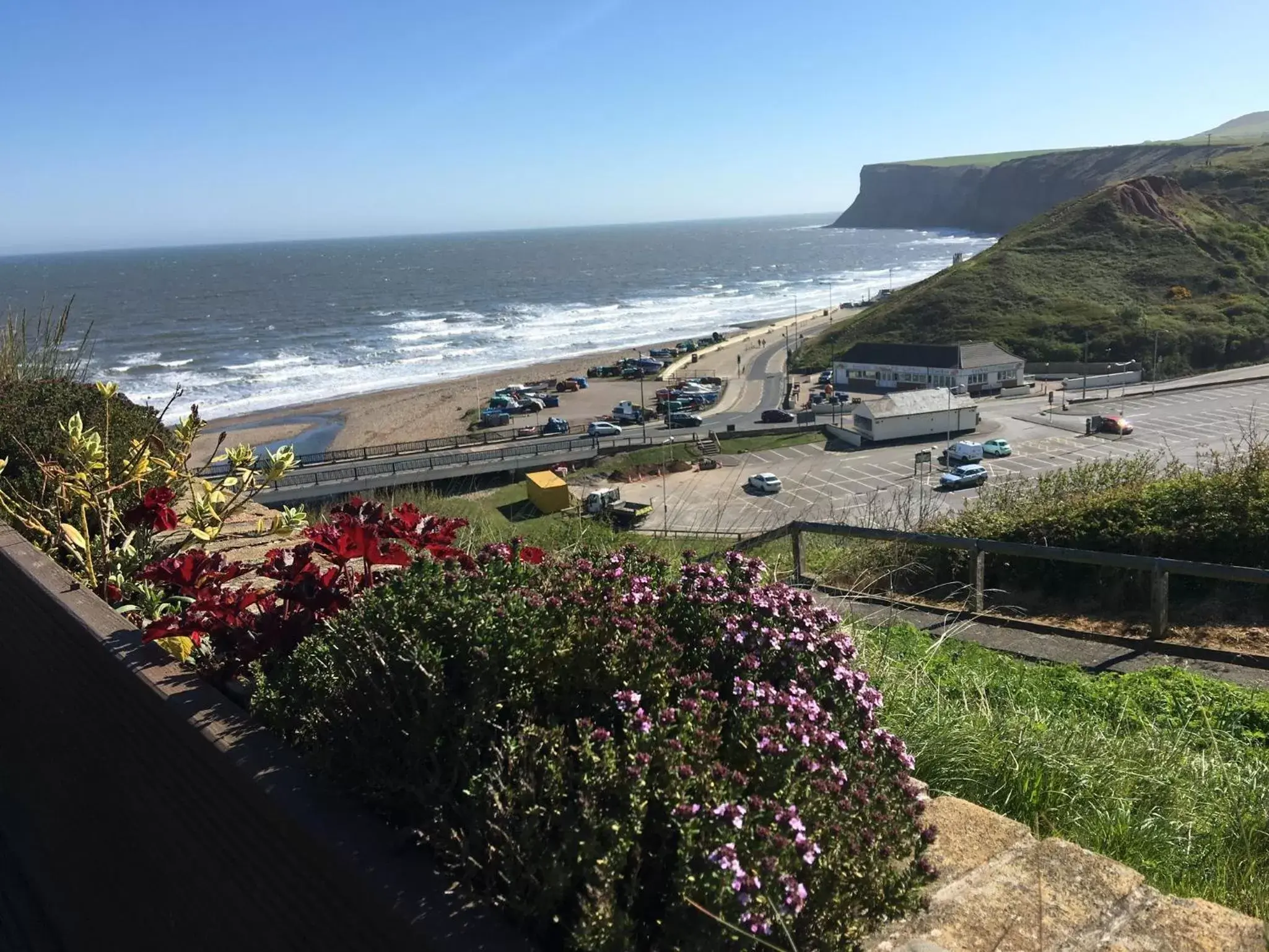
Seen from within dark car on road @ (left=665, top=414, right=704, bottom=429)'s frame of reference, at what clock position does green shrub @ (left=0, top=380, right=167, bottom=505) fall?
The green shrub is roughly at 3 o'clock from the dark car on road.

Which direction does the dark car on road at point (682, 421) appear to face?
to the viewer's right

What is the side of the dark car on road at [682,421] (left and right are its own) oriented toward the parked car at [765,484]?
right

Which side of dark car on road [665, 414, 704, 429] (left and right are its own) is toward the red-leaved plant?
right

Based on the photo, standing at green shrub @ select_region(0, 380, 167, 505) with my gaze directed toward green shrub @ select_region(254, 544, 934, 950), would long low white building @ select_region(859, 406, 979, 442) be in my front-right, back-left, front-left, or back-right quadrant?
back-left

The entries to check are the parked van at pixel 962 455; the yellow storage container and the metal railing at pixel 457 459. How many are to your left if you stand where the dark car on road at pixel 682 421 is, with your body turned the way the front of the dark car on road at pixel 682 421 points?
0

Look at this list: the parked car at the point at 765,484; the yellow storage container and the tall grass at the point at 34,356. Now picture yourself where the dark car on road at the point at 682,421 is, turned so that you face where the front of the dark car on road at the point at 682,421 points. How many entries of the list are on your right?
3

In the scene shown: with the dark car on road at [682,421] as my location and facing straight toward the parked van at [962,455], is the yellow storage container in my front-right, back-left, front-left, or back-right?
front-right

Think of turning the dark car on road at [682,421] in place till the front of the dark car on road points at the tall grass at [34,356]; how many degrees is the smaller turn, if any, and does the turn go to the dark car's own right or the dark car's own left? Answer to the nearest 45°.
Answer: approximately 90° to the dark car's own right

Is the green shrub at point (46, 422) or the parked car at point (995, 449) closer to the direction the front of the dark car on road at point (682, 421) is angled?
the parked car
